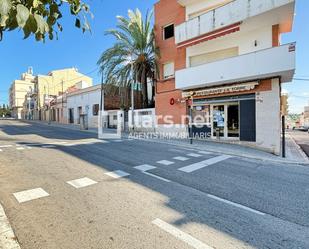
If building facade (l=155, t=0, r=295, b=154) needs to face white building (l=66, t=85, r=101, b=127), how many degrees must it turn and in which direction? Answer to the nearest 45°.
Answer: approximately 90° to its right

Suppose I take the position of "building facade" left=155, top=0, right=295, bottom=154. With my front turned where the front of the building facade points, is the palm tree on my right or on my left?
on my right

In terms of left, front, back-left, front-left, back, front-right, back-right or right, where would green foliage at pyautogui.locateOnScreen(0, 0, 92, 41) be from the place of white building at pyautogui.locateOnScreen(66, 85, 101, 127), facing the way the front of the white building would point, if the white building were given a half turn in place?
back-right

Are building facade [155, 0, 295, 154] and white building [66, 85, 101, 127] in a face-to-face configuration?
no

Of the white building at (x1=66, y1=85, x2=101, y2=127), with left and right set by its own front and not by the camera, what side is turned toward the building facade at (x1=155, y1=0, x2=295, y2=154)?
left

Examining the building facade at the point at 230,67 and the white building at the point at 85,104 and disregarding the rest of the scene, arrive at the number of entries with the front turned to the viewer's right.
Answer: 0

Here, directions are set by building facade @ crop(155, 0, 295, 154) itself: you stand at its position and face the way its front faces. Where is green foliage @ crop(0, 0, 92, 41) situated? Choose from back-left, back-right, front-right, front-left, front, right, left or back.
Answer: front-left

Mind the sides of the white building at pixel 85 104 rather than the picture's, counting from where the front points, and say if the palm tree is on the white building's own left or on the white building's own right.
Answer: on the white building's own left

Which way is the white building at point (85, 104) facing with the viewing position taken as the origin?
facing the viewer and to the left of the viewer

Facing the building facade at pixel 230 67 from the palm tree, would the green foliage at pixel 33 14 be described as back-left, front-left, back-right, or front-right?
front-right
